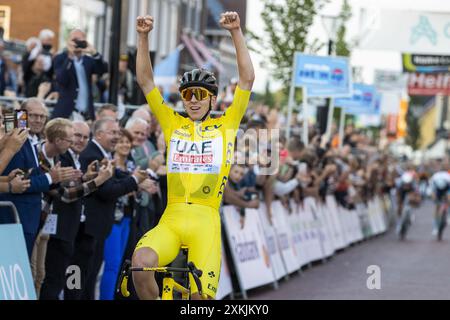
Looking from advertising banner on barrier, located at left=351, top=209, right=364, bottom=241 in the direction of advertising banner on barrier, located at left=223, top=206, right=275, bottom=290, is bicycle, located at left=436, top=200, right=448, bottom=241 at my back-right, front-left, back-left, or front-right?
back-left

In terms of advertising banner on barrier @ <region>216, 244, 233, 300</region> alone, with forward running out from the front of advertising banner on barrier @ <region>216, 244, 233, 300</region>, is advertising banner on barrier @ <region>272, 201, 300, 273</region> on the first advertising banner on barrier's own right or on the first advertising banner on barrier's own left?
on the first advertising banner on barrier's own left

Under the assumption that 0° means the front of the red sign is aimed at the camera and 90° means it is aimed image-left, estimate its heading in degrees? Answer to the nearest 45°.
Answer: approximately 0°

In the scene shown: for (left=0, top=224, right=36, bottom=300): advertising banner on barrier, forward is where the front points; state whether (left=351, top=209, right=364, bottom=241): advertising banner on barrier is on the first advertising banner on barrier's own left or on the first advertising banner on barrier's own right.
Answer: on the first advertising banner on barrier's own left

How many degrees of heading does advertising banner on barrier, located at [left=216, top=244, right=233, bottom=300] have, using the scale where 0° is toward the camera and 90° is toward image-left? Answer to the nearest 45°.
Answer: approximately 315°

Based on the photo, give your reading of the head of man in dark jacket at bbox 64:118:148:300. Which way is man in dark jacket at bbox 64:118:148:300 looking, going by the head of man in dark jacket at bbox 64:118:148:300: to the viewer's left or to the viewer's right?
to the viewer's right

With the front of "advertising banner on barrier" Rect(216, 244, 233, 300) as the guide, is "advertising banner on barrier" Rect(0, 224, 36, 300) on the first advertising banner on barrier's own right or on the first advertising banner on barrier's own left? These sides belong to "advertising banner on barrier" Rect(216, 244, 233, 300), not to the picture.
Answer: on the first advertising banner on barrier's own right

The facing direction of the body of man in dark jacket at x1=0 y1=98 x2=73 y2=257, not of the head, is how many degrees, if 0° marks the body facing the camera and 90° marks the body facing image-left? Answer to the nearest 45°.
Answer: approximately 315°

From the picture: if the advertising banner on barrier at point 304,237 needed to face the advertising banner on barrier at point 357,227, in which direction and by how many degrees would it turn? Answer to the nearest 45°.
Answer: approximately 135° to its left

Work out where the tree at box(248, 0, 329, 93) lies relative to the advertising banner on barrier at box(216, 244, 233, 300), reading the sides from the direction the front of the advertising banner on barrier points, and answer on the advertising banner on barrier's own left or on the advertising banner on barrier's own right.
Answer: on the advertising banner on barrier's own left

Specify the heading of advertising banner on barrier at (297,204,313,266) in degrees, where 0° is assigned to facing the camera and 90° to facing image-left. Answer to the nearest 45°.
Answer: approximately 315°

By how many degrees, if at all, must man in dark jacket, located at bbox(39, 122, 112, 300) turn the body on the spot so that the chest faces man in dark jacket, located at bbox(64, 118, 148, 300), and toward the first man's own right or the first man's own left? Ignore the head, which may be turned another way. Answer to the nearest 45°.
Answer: approximately 90° to the first man's own left
